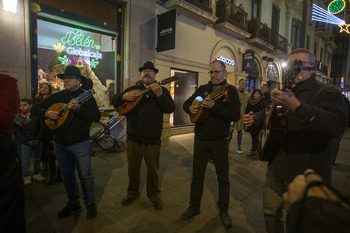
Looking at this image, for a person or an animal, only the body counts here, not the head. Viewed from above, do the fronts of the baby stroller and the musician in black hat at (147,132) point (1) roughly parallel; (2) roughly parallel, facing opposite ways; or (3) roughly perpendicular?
roughly perpendicular

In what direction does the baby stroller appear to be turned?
to the viewer's left

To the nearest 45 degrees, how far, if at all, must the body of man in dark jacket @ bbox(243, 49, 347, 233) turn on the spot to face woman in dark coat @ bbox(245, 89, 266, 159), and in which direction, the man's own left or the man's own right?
approximately 135° to the man's own right

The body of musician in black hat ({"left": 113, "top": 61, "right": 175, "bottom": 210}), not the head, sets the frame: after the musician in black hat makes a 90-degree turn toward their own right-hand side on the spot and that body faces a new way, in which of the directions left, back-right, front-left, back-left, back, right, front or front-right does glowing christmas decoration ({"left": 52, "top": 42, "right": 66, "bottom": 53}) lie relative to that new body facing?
front-right

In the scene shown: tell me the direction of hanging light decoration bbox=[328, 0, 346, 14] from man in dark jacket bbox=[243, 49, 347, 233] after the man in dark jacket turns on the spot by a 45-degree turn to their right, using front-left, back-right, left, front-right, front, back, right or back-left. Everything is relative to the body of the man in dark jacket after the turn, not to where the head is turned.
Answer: right

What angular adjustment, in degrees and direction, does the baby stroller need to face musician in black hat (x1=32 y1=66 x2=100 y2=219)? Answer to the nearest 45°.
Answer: approximately 90° to its left

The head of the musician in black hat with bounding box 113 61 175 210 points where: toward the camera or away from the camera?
toward the camera

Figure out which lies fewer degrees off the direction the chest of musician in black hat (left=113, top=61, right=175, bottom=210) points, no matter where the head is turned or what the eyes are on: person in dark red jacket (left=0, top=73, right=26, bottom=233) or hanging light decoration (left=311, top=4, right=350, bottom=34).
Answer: the person in dark red jacket

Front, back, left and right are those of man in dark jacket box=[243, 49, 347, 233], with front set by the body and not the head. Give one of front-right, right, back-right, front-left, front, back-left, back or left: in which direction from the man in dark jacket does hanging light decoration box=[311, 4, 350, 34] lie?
back-right

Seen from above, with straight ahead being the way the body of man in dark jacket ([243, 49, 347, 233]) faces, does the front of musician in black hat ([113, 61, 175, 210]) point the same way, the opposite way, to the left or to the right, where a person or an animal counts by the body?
to the left

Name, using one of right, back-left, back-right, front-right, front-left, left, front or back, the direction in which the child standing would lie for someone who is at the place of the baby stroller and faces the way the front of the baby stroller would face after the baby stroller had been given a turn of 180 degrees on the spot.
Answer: back-right

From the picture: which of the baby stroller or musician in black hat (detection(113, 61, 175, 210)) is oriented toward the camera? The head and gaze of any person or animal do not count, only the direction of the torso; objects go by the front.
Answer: the musician in black hat

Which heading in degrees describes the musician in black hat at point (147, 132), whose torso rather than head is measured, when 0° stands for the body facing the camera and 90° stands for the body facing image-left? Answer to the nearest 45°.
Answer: approximately 0°

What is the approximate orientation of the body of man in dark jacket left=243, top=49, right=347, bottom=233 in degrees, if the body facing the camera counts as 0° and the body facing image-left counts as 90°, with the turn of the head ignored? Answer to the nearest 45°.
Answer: approximately 45°

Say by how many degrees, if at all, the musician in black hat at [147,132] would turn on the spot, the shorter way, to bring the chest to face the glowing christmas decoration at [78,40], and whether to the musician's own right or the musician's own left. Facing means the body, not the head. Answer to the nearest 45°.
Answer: approximately 135° to the musician's own right
